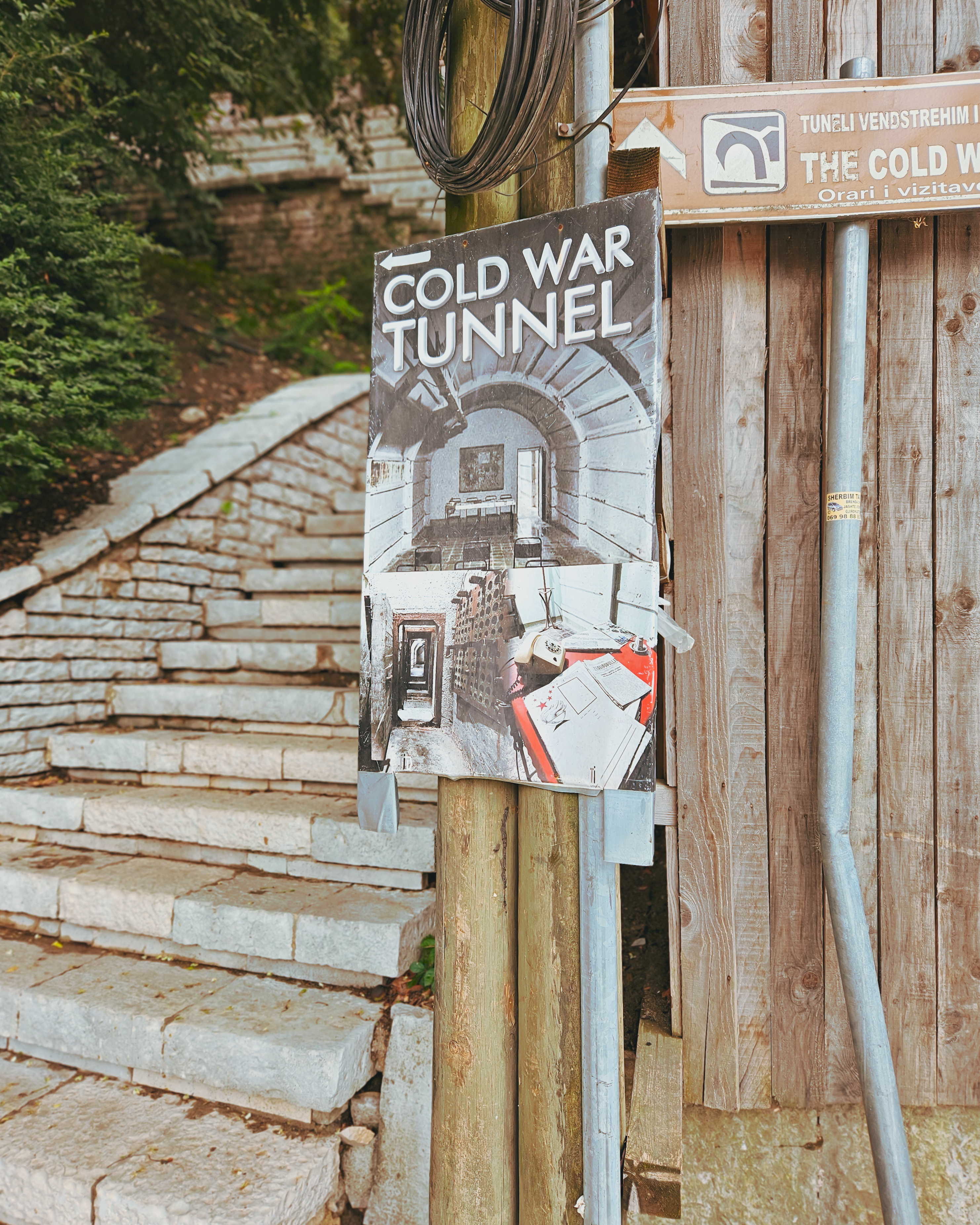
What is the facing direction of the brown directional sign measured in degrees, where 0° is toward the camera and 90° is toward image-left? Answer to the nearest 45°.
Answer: approximately 0°
